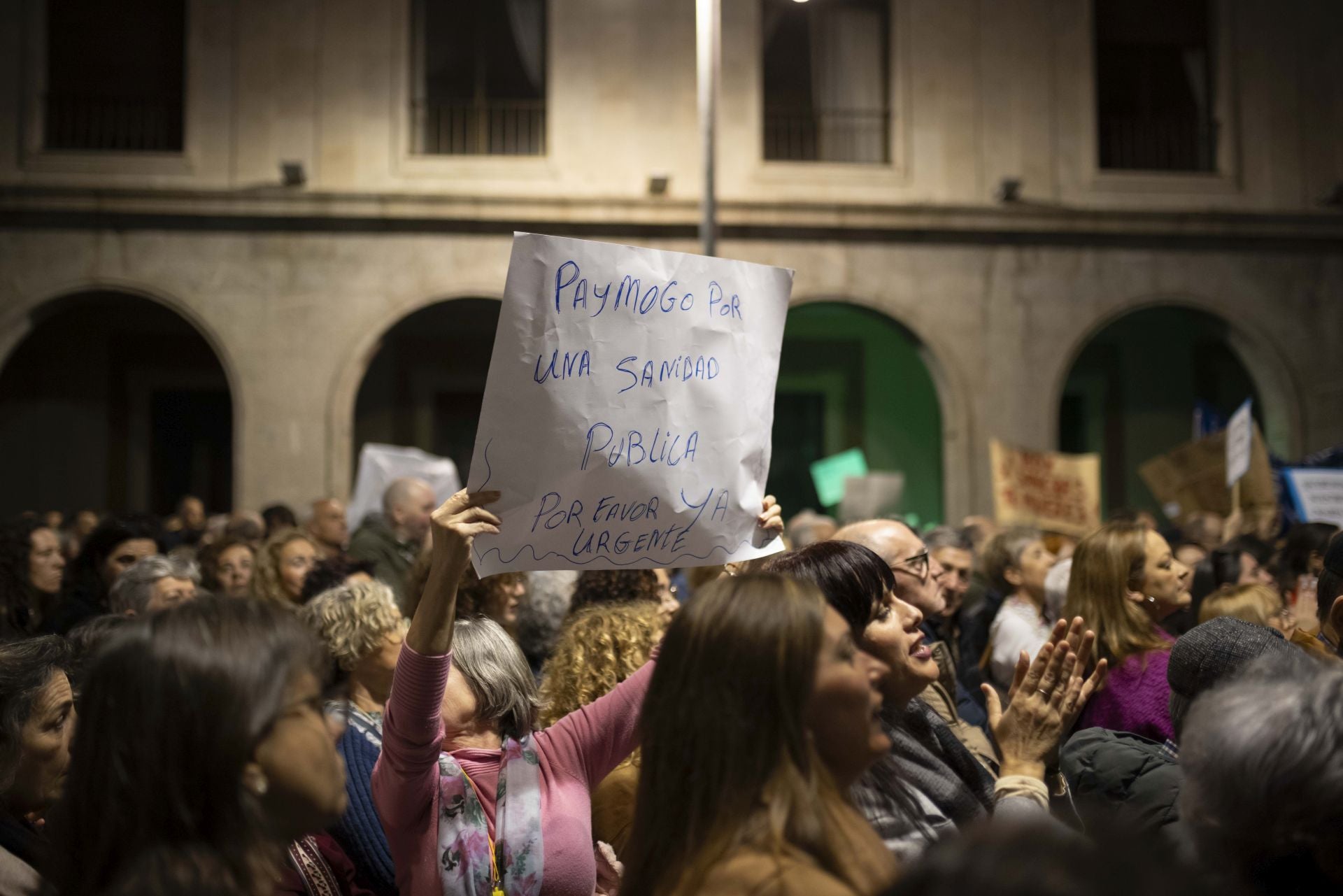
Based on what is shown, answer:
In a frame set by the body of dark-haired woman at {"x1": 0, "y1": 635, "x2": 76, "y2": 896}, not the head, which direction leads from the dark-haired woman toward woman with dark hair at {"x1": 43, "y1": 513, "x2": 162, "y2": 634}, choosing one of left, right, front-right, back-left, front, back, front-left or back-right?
left

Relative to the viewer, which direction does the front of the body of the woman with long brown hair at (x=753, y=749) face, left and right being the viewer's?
facing to the right of the viewer

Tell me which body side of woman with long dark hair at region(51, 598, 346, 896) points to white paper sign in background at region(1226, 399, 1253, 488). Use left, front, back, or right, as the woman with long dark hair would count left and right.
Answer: front

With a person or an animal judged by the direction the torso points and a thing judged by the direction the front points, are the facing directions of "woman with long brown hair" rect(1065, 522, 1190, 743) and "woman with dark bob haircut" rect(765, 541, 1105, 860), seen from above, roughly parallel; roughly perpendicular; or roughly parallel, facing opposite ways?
roughly parallel

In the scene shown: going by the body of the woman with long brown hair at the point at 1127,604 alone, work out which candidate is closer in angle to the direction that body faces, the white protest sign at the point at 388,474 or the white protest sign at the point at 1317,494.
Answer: the white protest sign at the point at 1317,494

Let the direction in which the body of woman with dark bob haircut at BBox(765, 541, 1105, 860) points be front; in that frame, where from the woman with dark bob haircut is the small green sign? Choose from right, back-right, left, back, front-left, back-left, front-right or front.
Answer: left

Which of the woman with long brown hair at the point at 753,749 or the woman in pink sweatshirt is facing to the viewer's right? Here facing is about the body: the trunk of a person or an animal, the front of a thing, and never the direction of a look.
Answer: the woman with long brown hair

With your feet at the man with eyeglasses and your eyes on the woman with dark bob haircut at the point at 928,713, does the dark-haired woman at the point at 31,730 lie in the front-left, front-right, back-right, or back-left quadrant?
front-right

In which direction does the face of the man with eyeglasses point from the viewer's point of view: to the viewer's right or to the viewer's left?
to the viewer's right

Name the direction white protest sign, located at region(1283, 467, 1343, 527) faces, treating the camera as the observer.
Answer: facing the viewer

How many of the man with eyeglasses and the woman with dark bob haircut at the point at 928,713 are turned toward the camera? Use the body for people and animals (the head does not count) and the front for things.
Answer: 0

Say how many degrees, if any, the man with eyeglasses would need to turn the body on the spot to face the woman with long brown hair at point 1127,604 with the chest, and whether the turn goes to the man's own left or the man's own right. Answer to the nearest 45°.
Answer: approximately 45° to the man's own left

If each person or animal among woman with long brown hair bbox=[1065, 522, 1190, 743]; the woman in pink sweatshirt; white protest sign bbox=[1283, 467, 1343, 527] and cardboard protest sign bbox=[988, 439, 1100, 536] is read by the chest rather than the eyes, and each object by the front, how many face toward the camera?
3

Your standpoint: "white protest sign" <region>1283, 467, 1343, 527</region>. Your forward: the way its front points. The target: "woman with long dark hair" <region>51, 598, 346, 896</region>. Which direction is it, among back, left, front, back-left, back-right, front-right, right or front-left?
front
